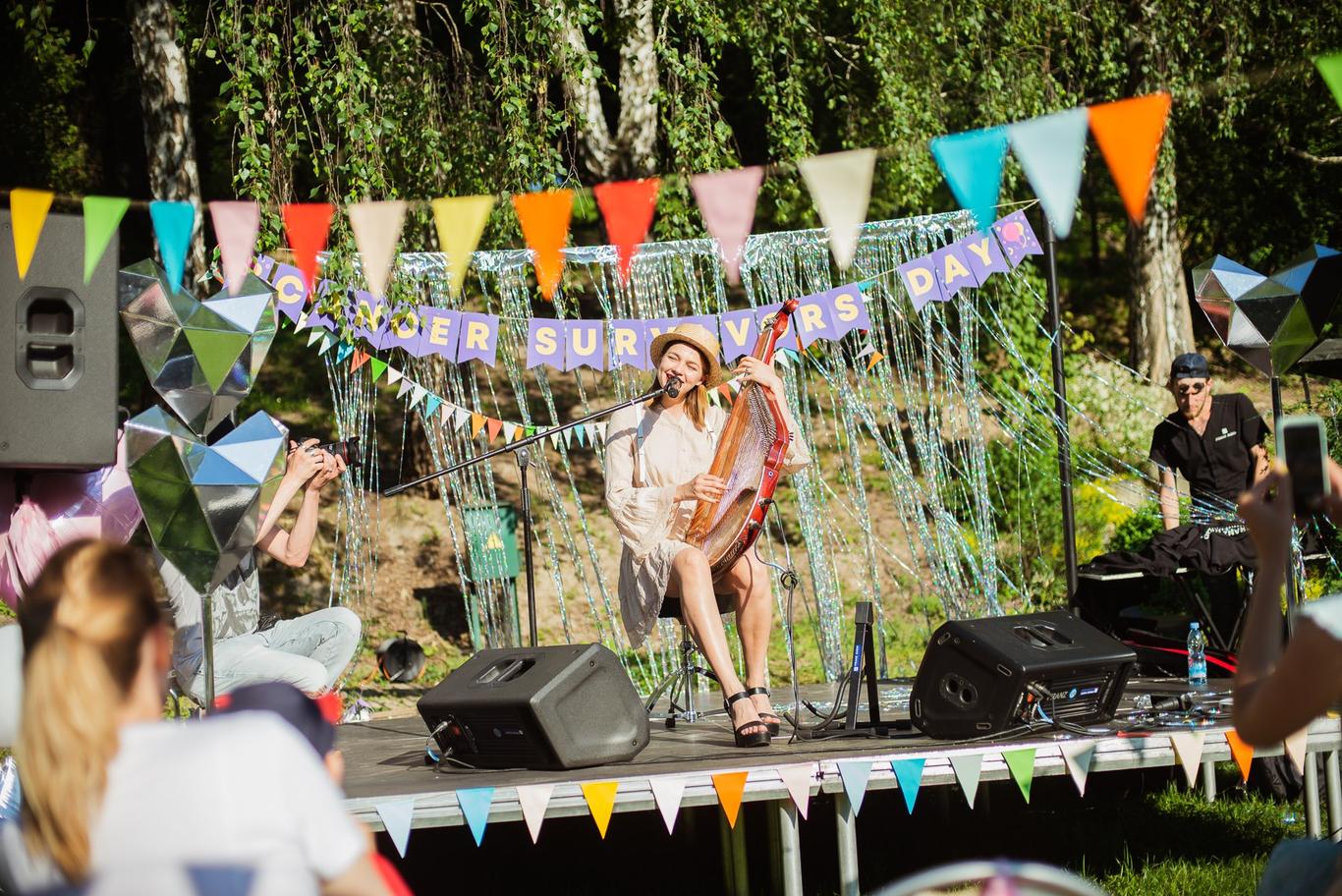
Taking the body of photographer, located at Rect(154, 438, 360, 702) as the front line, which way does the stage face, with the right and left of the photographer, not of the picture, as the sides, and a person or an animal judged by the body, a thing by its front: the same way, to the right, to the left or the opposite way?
to the right

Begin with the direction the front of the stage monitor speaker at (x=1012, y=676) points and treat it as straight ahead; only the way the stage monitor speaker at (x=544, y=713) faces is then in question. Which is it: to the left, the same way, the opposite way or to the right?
to the right

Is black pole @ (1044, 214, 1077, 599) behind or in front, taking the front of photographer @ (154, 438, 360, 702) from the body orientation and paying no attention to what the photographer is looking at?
in front

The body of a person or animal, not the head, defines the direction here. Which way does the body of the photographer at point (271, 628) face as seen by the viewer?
to the viewer's right

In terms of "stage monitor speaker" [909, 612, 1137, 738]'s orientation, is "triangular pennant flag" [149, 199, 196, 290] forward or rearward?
forward

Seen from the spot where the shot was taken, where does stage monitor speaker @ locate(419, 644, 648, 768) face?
facing away from the viewer and to the right of the viewer

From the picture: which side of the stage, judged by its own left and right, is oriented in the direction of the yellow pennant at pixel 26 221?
right

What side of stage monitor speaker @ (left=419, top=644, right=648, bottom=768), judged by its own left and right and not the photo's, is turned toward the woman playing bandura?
front

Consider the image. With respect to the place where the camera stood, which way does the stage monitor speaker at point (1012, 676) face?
facing away from the viewer and to the left of the viewer

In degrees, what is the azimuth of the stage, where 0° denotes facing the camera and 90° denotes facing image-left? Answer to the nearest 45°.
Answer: approximately 0°

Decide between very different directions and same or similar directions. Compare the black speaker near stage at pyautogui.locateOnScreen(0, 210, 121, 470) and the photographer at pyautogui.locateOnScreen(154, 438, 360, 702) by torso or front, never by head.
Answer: very different directions

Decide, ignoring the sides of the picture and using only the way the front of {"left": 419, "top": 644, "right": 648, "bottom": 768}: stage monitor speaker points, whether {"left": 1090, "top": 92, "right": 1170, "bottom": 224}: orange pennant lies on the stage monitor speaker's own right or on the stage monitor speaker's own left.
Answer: on the stage monitor speaker's own right
